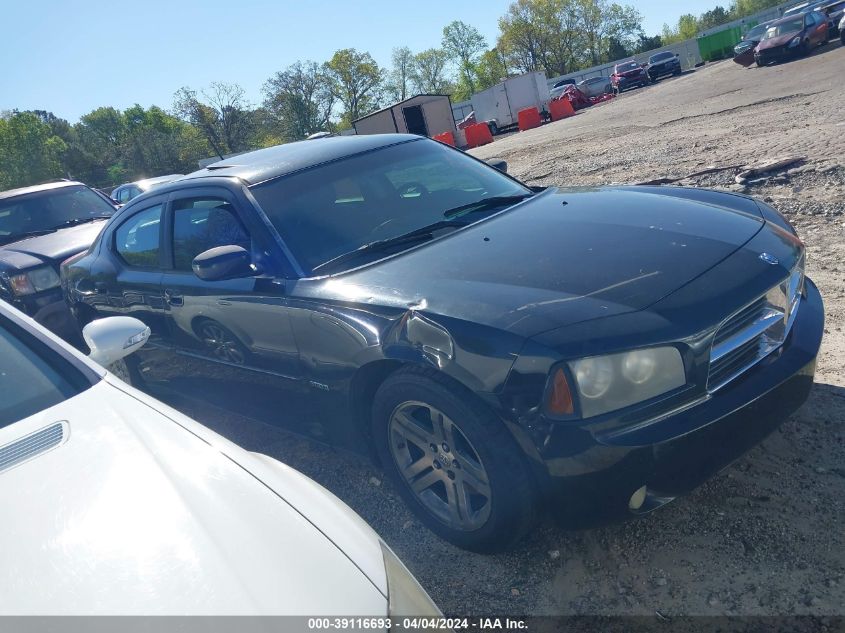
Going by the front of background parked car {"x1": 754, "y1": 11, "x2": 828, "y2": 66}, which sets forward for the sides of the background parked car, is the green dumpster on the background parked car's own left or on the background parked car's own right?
on the background parked car's own right

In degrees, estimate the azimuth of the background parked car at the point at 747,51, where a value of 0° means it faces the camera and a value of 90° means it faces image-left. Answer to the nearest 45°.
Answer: approximately 45°

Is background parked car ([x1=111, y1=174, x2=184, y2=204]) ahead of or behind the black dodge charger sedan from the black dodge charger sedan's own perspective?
behind

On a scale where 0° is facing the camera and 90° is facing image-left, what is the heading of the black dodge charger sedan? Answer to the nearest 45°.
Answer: approximately 315°

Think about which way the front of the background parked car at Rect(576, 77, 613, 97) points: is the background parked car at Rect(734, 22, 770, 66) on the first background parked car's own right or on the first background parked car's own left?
on the first background parked car's own left

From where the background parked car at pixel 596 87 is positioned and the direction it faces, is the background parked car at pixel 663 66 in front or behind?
behind
